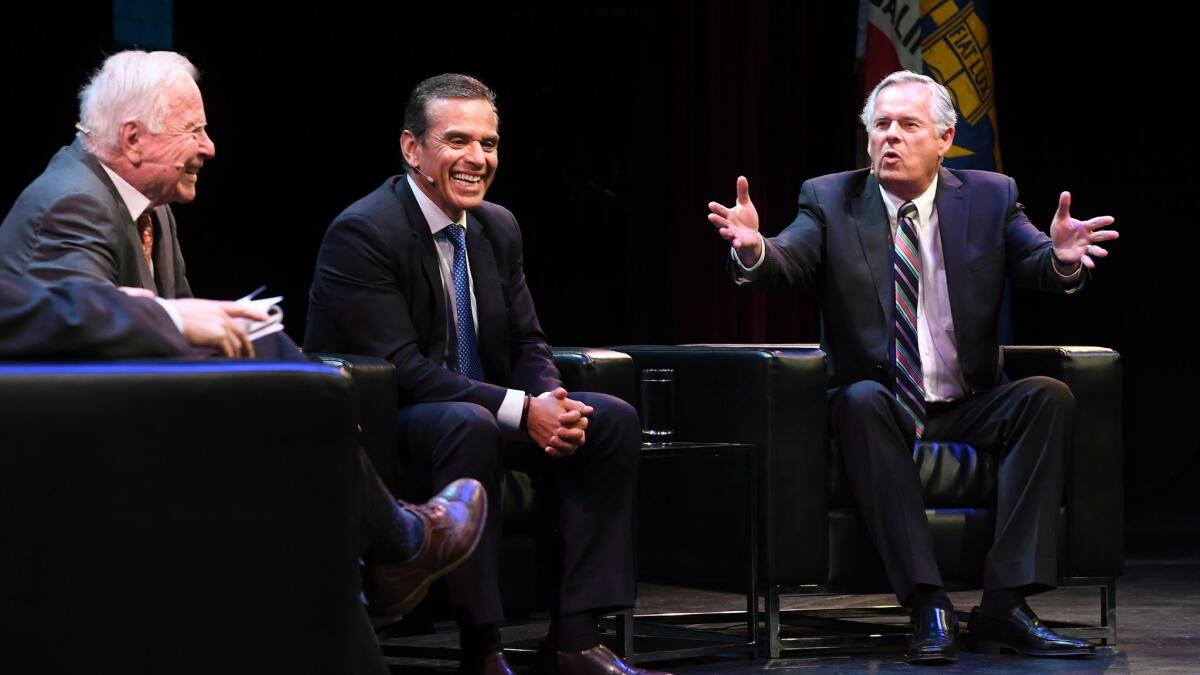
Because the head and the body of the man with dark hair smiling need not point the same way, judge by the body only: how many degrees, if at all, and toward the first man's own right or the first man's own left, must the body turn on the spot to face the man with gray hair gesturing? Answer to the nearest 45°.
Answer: approximately 45° to the first man's own left

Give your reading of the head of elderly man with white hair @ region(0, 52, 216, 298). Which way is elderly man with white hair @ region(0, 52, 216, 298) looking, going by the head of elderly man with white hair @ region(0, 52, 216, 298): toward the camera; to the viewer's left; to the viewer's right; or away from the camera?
to the viewer's right

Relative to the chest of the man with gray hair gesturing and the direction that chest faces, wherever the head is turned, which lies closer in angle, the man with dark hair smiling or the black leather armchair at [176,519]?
the black leather armchair

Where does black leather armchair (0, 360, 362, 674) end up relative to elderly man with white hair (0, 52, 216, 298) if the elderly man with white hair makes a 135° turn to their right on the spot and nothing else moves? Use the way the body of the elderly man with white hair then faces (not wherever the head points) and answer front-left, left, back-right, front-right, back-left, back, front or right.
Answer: front-left

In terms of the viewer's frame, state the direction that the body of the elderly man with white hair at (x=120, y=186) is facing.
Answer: to the viewer's right

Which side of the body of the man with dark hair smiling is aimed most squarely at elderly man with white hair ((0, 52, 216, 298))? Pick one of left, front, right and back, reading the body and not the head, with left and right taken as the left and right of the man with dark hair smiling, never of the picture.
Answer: right

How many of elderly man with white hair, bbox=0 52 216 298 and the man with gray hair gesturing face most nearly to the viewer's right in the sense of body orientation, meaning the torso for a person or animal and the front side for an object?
1

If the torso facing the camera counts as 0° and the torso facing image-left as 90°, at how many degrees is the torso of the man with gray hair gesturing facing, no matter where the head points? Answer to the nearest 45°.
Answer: approximately 0°
